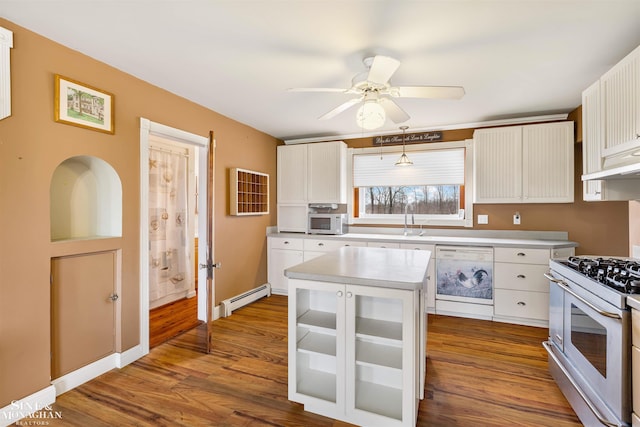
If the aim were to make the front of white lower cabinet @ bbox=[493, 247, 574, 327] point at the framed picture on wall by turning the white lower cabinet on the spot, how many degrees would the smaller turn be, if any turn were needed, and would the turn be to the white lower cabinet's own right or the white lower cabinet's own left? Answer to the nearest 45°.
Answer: approximately 45° to the white lower cabinet's own right

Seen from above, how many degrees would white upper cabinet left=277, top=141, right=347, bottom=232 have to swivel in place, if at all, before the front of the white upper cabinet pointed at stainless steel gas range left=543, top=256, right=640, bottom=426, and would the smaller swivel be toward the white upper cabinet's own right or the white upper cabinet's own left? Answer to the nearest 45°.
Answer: approximately 45° to the white upper cabinet's own left

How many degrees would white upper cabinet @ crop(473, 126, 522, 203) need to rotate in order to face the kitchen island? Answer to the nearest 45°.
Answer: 0° — it already faces it

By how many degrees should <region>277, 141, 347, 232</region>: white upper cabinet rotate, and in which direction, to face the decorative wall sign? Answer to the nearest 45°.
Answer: approximately 90° to its left

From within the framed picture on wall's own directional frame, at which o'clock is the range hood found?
The range hood is roughly at 12 o'clock from the framed picture on wall.

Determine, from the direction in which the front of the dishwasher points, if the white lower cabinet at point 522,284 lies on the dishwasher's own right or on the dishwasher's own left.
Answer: on the dishwasher's own left

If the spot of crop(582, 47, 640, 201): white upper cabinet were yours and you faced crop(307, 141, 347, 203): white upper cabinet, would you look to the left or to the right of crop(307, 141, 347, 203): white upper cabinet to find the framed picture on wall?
left

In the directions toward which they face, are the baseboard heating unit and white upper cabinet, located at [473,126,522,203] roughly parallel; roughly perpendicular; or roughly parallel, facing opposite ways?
roughly perpendicular

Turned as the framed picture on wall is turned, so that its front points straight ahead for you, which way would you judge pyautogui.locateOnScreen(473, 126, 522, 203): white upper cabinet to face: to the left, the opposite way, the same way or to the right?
to the right

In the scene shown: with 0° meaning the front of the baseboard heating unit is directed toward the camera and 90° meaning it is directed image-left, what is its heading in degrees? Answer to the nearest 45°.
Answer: approximately 315°
